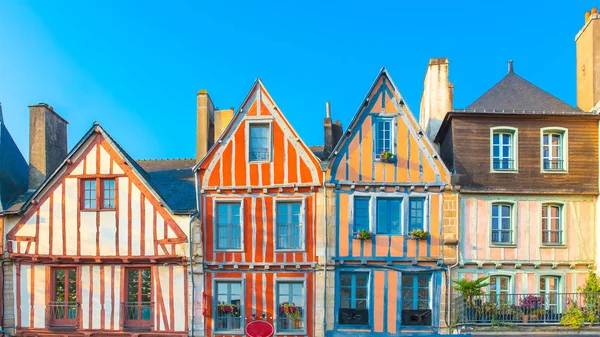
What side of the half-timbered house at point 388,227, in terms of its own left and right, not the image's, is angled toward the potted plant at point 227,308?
right

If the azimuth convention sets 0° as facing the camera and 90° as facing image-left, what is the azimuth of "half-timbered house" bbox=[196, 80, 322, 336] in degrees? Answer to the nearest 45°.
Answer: approximately 0°

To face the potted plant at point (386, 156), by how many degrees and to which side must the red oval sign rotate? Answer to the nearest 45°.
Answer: approximately 135° to its left

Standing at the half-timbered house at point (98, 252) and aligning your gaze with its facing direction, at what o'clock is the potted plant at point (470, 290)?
The potted plant is roughly at 10 o'clock from the half-timbered house.

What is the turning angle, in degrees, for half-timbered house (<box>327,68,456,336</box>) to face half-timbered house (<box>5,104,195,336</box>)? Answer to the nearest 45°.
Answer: approximately 90° to its right

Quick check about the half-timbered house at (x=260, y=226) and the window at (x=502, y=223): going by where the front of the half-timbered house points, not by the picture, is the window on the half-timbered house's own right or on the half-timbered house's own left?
on the half-timbered house's own left

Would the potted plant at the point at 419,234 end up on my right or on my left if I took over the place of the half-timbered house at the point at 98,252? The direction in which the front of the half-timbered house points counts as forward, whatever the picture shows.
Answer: on my left

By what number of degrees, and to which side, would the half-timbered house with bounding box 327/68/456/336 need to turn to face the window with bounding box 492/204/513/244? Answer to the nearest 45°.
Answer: approximately 90° to its left

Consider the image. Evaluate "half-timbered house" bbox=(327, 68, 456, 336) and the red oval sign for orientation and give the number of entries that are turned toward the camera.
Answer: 2
